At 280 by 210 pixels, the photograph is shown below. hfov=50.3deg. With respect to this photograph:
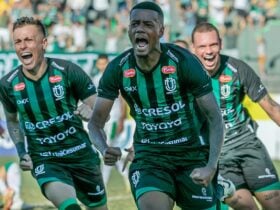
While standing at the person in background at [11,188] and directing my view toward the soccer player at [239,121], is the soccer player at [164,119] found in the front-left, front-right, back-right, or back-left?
front-right

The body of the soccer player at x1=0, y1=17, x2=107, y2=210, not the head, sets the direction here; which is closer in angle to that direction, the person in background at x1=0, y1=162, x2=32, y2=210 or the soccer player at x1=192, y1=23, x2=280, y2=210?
the soccer player

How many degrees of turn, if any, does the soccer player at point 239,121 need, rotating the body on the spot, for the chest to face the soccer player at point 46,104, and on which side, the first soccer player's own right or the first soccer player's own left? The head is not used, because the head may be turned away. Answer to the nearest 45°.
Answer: approximately 45° to the first soccer player's own right

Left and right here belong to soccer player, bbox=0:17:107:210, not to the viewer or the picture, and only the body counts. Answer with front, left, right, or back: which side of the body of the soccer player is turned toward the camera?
front

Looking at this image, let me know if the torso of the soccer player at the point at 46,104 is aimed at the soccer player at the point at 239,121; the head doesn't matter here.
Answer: no

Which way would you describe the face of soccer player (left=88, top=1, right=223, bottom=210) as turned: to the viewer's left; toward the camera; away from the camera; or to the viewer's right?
toward the camera

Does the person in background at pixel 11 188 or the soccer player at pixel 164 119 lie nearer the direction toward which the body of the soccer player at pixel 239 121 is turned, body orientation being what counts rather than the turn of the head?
the soccer player

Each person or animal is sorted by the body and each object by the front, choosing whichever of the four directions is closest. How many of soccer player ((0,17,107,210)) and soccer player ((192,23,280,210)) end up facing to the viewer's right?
0
